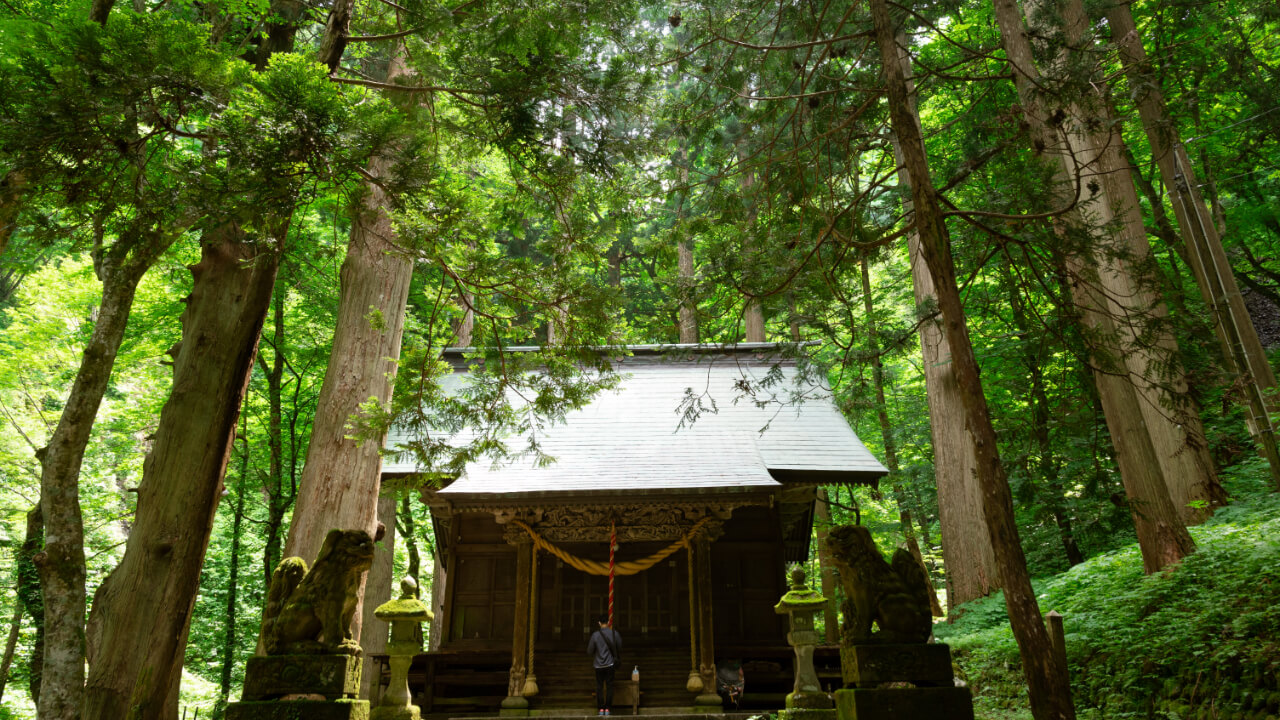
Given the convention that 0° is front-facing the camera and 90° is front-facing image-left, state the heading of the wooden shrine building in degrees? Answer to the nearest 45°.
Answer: approximately 0°

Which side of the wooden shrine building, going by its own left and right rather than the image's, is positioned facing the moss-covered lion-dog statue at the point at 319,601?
front

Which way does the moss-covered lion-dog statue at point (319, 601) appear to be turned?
to the viewer's right

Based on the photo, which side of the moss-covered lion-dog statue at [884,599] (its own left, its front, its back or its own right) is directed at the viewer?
left

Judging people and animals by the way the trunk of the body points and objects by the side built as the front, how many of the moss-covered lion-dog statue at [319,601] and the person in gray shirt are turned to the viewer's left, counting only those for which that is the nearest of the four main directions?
0

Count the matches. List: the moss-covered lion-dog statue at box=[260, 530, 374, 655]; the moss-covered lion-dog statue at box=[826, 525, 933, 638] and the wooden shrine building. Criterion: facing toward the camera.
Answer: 1

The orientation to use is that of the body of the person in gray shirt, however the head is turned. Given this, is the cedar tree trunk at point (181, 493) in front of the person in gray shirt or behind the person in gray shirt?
behind

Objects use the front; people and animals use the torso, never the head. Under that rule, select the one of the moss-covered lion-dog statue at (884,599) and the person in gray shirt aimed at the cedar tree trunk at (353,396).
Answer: the moss-covered lion-dog statue

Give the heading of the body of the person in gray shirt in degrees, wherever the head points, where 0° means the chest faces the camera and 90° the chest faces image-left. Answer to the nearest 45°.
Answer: approximately 180°

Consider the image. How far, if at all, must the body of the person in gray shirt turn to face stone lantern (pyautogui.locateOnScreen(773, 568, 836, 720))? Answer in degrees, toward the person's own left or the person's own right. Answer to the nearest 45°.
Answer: approximately 135° to the person's own right

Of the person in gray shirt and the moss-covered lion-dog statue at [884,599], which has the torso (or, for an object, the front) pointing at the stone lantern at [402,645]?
the moss-covered lion-dog statue

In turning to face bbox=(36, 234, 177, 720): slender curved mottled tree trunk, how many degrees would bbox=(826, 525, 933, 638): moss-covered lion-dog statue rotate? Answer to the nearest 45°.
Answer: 0° — it already faces it

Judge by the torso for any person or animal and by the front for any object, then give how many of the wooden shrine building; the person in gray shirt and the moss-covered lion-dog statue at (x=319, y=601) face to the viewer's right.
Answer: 1

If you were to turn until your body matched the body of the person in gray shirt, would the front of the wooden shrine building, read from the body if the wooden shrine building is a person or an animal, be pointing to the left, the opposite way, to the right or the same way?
the opposite way
